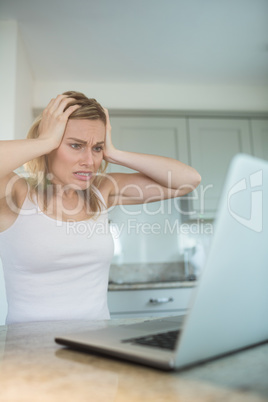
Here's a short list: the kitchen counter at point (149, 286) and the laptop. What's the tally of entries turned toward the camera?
1

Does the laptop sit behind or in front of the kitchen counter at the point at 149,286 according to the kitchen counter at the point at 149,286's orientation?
in front

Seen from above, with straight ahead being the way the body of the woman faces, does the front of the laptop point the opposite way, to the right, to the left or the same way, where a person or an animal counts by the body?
the opposite way

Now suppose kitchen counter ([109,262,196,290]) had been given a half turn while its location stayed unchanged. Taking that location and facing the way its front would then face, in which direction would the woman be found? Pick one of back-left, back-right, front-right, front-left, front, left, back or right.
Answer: back

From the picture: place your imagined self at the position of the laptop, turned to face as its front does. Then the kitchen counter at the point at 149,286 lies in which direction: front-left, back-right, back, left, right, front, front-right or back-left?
front-right

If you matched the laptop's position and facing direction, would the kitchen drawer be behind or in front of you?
in front

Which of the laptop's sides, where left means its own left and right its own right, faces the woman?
front

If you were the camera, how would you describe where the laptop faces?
facing away from the viewer and to the left of the viewer

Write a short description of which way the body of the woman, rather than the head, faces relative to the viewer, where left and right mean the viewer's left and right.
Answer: facing the viewer and to the right of the viewer

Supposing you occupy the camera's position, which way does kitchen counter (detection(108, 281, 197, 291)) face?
facing the viewer

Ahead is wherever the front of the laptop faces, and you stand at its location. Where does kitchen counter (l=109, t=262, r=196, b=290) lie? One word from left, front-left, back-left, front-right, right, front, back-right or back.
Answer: front-right

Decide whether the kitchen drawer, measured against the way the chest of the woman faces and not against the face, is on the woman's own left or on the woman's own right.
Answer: on the woman's own left

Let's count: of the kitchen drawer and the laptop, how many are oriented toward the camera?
1

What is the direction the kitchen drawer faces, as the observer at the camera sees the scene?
facing the viewer
